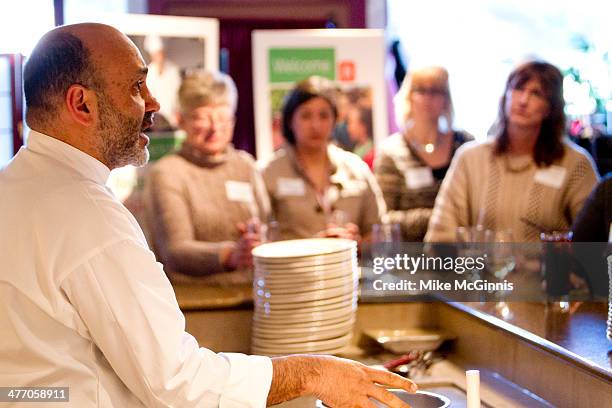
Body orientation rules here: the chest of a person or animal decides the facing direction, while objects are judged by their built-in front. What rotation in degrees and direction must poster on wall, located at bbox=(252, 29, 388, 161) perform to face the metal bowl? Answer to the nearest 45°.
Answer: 0° — it already faces it

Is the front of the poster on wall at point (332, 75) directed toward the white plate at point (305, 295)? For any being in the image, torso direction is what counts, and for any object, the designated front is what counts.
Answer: yes

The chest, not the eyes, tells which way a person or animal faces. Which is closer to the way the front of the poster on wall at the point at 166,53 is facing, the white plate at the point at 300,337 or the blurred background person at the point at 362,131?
the white plate

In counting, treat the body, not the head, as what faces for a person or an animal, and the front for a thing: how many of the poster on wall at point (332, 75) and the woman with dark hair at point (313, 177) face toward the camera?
2

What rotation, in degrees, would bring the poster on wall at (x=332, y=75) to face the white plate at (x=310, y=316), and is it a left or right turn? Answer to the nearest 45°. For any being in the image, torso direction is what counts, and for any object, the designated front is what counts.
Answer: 0° — it already faces it

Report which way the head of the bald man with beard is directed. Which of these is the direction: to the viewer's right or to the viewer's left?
to the viewer's right

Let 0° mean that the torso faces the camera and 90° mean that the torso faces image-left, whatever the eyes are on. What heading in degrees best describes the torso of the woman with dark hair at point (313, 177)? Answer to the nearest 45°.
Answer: approximately 0°
